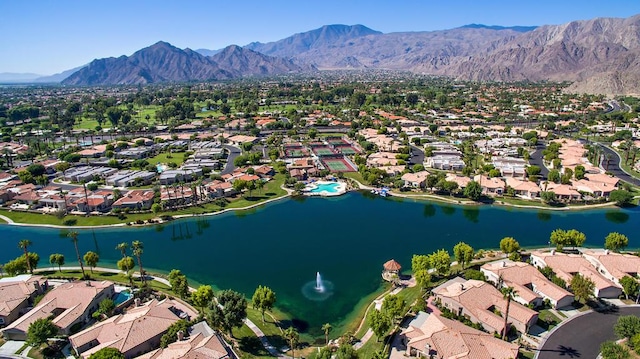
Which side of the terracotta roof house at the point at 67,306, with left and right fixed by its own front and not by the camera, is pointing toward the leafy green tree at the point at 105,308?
left

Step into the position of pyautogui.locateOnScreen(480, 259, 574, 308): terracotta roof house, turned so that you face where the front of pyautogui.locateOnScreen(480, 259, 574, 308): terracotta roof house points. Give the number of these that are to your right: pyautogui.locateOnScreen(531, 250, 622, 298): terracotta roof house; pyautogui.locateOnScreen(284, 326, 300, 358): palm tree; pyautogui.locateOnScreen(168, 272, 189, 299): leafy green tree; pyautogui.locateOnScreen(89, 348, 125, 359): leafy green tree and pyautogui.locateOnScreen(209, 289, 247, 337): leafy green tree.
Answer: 4

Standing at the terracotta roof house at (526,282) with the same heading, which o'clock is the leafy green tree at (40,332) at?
The leafy green tree is roughly at 3 o'clock from the terracotta roof house.

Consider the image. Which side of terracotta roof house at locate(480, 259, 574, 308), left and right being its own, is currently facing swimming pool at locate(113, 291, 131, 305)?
right

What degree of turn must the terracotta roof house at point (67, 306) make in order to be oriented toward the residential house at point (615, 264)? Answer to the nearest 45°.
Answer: approximately 90° to its left

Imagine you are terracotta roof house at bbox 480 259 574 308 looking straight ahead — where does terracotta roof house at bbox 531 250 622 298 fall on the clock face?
terracotta roof house at bbox 531 250 622 298 is roughly at 9 o'clock from terracotta roof house at bbox 480 259 574 308.

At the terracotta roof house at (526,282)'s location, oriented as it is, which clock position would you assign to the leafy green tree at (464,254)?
The leafy green tree is roughly at 5 o'clock from the terracotta roof house.

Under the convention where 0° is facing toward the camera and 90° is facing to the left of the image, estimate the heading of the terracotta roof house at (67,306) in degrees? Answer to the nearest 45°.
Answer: approximately 45°

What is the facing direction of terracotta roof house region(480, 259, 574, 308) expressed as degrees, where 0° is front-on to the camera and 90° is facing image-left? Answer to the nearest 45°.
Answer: approximately 315°

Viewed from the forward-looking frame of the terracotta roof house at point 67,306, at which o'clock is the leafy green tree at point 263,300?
The leafy green tree is roughly at 9 o'clock from the terracotta roof house.

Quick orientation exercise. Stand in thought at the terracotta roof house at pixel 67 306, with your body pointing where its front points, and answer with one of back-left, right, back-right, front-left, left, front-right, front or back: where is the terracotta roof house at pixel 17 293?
right

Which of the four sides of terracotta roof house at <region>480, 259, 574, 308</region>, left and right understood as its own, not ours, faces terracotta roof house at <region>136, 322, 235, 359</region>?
right

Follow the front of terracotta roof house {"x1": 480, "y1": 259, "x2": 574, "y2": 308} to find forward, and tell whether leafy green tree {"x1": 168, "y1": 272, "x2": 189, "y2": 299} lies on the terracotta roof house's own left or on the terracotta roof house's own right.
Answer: on the terracotta roof house's own right
